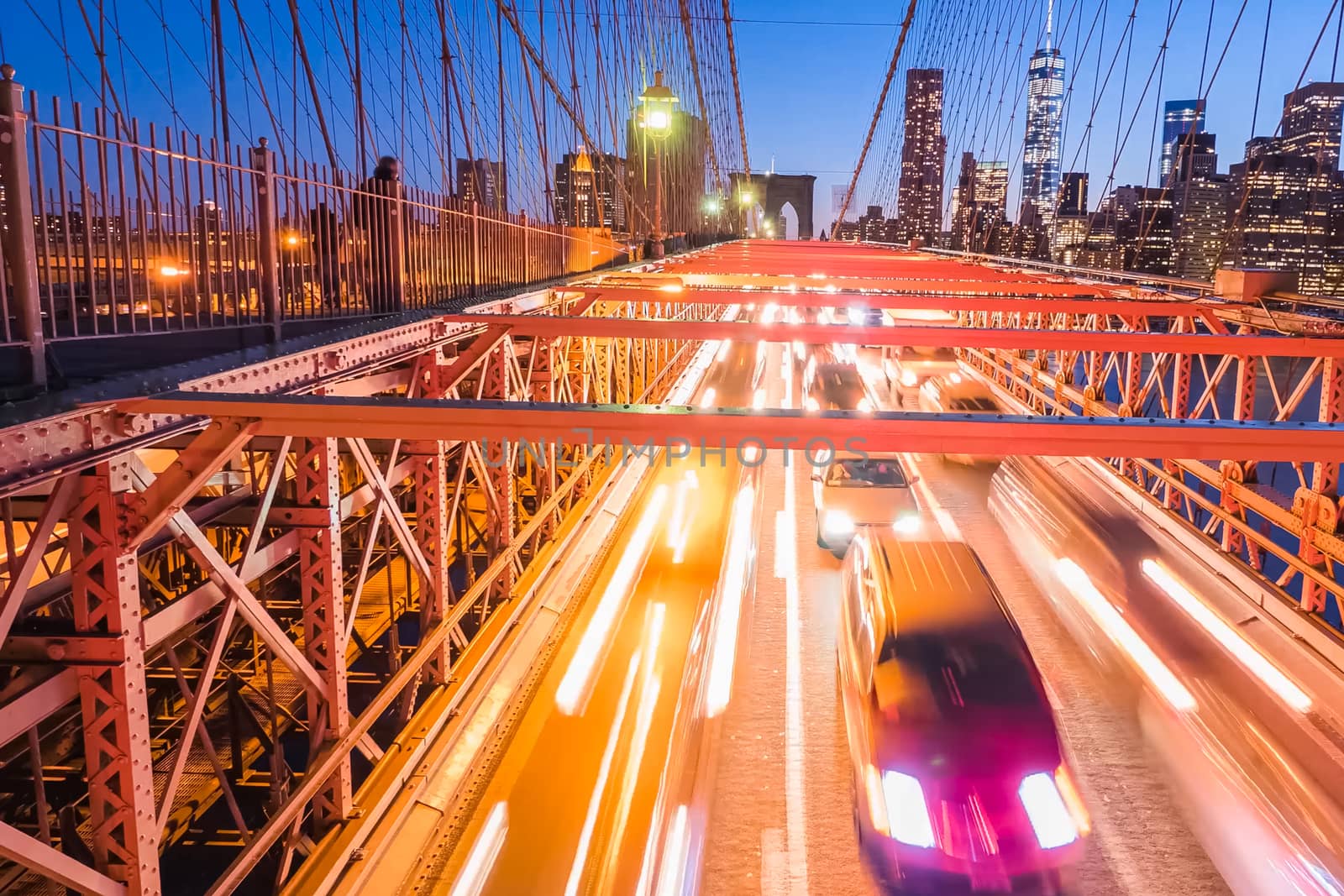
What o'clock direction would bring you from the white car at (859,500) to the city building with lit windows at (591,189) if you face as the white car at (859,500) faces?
The city building with lit windows is roughly at 5 o'clock from the white car.

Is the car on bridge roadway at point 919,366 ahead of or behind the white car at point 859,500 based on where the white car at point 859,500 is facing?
behind

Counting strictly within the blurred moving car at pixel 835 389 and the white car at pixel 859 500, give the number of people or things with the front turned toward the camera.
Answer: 2

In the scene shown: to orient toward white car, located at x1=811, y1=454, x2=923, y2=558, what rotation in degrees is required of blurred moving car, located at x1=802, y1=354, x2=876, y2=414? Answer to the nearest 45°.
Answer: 0° — it already faces it

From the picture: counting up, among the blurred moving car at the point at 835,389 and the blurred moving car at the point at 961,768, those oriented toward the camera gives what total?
2

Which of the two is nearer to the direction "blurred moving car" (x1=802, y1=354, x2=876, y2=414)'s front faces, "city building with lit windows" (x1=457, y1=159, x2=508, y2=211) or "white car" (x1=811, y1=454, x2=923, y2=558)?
the white car

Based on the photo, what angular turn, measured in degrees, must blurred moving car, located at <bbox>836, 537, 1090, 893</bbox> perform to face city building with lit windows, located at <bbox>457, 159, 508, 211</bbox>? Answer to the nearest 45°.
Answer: approximately 135° to its right

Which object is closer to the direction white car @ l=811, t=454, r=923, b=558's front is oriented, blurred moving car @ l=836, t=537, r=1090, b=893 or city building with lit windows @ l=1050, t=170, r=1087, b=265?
the blurred moving car

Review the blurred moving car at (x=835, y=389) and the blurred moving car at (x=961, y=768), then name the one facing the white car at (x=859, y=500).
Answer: the blurred moving car at (x=835, y=389)

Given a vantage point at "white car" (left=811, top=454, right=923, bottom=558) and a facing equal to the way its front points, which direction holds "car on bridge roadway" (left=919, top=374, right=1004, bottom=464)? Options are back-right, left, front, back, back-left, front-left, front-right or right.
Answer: back

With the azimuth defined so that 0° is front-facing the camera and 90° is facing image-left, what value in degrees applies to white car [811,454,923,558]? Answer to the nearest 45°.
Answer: approximately 0°
